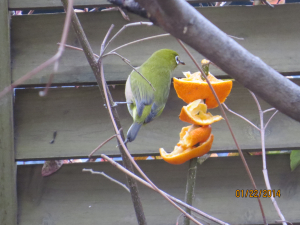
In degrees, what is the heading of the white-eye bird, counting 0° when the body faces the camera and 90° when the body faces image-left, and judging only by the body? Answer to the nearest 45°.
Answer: approximately 225°
